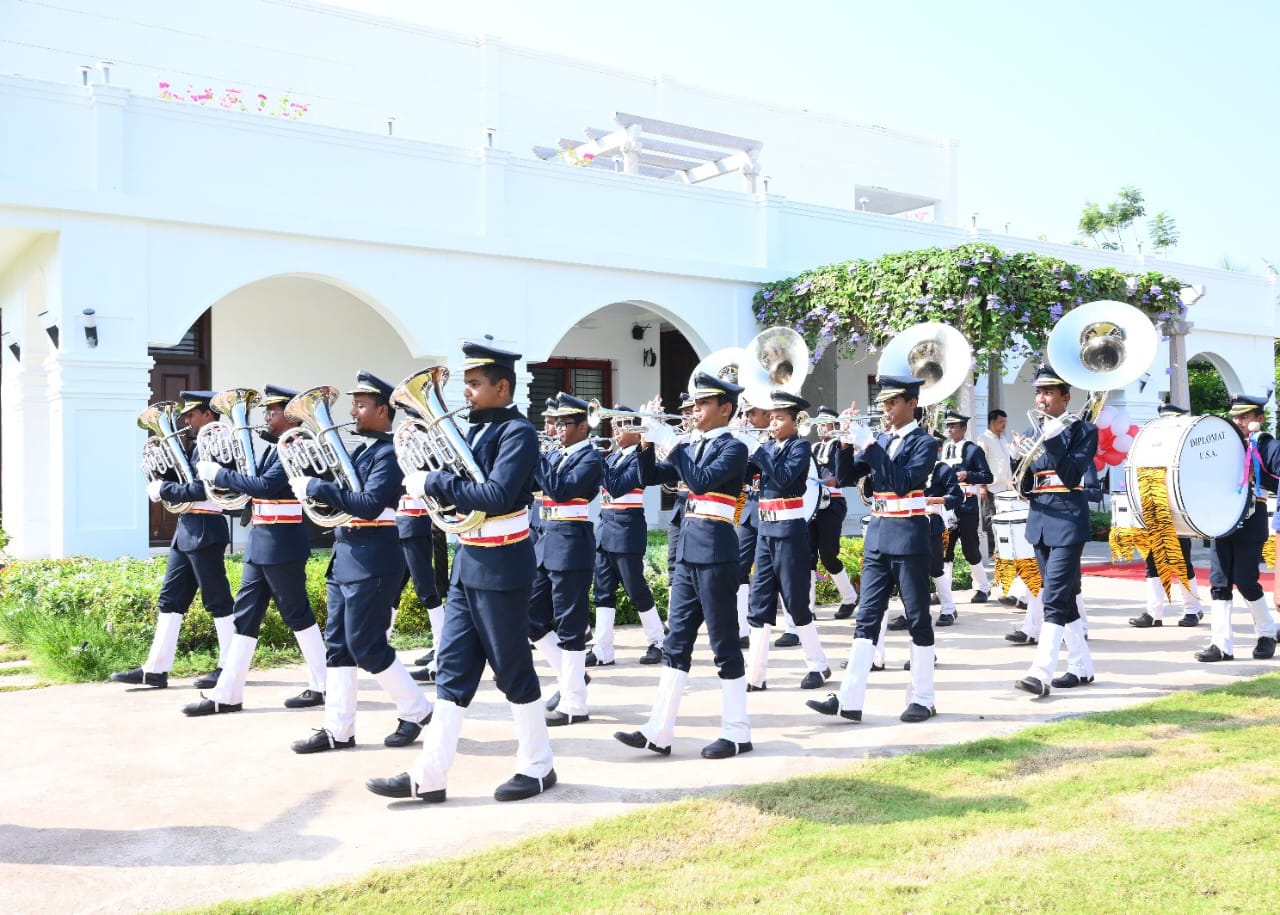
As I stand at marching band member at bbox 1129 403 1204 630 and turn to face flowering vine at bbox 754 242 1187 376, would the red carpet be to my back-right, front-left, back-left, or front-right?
front-right

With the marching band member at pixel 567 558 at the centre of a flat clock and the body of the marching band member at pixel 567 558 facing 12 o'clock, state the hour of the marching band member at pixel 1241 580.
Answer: the marching band member at pixel 1241 580 is roughly at 7 o'clock from the marching band member at pixel 567 558.

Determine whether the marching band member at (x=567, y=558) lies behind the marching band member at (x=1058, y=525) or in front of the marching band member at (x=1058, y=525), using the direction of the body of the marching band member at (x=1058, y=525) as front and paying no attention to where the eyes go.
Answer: in front

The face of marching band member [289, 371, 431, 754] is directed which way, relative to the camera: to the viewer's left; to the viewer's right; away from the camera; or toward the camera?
to the viewer's left

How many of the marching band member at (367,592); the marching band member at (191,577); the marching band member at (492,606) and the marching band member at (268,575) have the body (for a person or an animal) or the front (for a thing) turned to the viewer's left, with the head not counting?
4

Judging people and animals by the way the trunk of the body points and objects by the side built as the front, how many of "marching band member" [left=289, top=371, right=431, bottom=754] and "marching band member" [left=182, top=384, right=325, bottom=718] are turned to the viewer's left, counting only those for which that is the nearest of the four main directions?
2

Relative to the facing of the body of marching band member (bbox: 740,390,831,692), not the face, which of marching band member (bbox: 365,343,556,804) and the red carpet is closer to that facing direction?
the marching band member

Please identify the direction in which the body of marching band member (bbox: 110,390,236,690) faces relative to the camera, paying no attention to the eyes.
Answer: to the viewer's left

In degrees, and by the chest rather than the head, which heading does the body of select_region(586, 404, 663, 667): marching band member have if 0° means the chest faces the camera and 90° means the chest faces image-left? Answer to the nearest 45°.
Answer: approximately 45°

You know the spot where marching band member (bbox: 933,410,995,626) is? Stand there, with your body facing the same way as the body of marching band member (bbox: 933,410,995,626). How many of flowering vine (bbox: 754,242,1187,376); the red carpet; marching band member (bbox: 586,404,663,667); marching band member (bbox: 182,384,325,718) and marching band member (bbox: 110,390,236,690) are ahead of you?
3

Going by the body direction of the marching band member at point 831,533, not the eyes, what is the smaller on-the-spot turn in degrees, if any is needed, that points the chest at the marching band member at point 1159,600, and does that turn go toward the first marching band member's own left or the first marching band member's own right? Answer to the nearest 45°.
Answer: approximately 135° to the first marching band member's own left

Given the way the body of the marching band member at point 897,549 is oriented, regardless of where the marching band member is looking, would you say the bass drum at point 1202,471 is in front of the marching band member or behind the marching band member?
behind

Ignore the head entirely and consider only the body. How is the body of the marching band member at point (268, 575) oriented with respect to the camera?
to the viewer's left

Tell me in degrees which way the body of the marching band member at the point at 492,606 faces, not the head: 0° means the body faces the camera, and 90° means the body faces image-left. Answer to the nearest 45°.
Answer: approximately 90°

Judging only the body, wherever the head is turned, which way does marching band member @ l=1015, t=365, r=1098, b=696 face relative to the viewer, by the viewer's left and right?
facing the viewer and to the left of the viewer

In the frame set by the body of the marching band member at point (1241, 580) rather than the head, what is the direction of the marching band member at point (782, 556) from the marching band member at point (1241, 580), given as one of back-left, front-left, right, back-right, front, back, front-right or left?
front

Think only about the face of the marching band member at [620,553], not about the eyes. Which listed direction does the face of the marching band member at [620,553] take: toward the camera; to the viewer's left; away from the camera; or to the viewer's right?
to the viewer's left

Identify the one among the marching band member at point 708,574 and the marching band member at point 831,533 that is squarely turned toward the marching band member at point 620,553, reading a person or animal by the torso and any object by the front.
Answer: the marching band member at point 831,533
